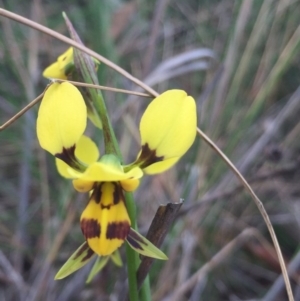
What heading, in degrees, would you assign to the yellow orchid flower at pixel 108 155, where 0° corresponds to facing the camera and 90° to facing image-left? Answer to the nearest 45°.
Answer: approximately 0°
